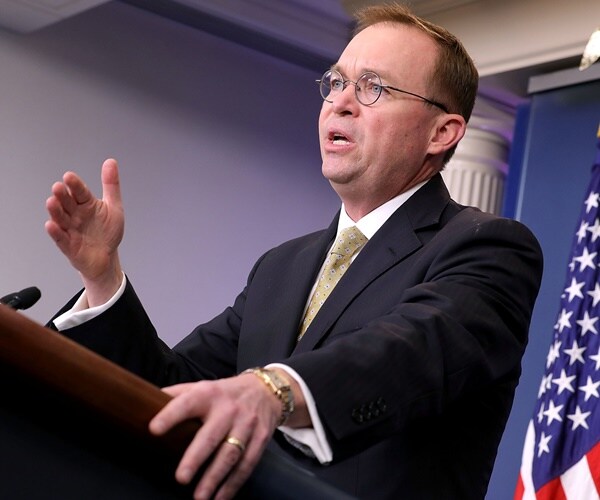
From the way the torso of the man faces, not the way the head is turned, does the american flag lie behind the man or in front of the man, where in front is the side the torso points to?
behind

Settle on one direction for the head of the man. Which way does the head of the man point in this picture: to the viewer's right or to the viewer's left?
to the viewer's left

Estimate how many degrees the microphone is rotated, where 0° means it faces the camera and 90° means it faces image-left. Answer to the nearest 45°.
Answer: approximately 270°

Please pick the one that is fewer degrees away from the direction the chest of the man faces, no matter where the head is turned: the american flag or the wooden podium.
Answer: the wooden podium

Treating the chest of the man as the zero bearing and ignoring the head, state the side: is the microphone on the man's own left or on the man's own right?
on the man's own right

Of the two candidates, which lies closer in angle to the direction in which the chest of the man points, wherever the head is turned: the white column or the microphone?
the microphone

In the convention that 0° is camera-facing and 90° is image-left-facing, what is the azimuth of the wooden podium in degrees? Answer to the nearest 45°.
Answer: approximately 45°

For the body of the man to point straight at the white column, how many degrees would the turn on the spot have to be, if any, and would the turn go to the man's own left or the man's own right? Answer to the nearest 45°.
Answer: approximately 135° to the man's own right
